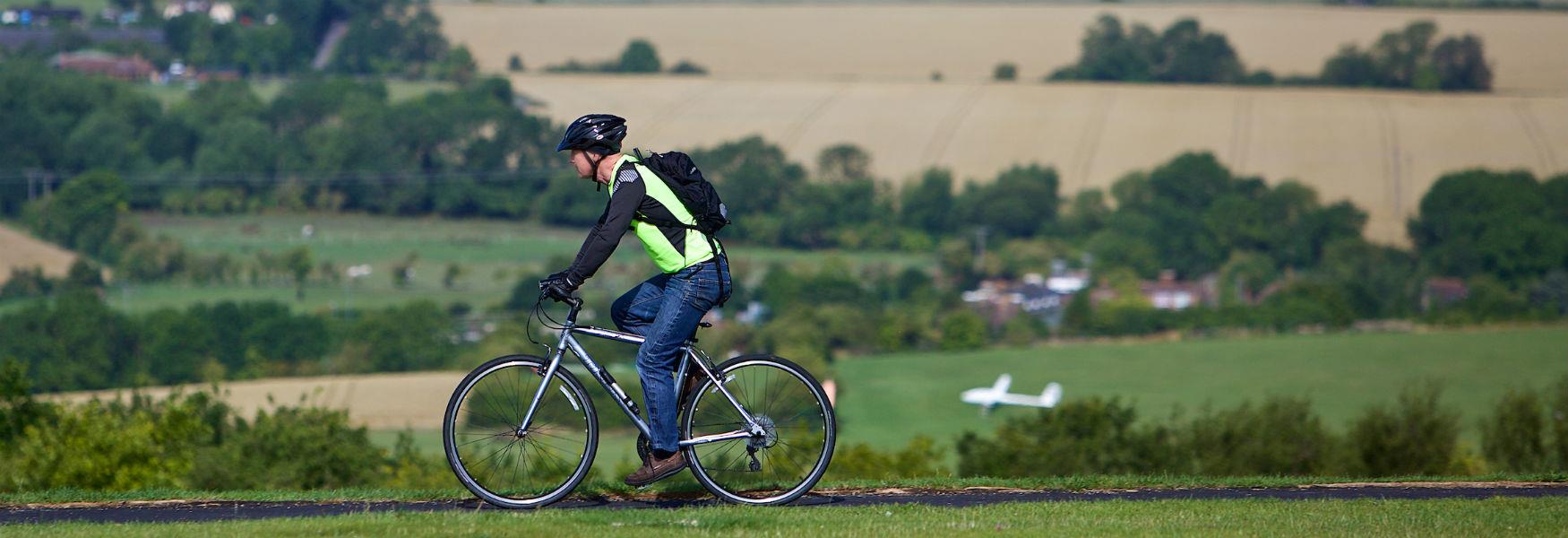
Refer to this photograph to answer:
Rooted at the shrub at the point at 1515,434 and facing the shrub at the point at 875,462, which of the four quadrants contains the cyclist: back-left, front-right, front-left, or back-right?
front-left

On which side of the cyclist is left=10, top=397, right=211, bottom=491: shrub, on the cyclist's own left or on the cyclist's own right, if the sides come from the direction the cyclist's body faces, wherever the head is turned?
on the cyclist's own right

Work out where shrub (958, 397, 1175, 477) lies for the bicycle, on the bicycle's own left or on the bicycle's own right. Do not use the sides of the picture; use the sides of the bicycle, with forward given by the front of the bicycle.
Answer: on the bicycle's own right

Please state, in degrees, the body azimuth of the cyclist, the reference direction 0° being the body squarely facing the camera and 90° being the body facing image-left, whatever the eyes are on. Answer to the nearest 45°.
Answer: approximately 90°

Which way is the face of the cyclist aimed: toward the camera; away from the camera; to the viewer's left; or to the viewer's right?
to the viewer's left

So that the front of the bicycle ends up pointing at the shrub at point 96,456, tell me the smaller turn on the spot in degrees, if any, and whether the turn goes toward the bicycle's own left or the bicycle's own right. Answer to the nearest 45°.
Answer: approximately 45° to the bicycle's own right

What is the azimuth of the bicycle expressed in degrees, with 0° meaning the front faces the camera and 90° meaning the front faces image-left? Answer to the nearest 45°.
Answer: approximately 90°

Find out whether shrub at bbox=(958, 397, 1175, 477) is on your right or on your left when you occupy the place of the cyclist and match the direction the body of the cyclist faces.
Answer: on your right
